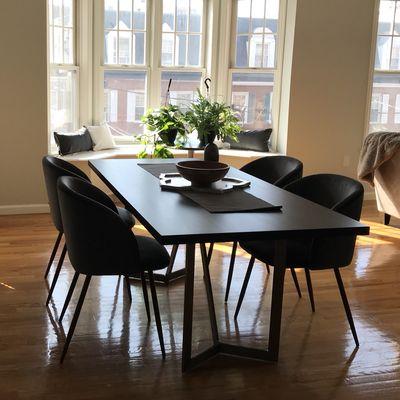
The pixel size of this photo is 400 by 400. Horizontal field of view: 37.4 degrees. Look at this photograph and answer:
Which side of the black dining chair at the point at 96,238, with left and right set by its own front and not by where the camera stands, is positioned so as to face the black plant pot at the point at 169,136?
left

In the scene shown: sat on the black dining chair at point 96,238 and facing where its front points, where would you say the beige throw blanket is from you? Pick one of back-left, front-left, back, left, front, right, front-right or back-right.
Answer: front-left

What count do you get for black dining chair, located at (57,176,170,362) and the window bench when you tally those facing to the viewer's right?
1

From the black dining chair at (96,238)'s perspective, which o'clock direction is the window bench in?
The window bench is roughly at 9 o'clock from the black dining chair.

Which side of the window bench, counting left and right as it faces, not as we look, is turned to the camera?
front

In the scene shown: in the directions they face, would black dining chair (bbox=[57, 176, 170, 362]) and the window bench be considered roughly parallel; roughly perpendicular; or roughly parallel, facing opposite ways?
roughly perpendicular

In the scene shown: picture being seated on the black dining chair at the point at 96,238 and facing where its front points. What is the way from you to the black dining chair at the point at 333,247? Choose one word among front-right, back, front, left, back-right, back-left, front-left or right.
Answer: front

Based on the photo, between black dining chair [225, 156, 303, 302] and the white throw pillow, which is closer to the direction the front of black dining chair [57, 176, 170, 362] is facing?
the black dining chair

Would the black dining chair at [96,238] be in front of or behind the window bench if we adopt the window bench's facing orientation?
in front

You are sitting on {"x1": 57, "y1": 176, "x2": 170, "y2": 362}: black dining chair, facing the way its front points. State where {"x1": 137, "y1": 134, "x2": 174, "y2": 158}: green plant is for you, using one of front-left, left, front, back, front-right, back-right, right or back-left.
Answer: left

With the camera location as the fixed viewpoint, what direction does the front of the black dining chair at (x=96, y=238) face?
facing to the right of the viewer

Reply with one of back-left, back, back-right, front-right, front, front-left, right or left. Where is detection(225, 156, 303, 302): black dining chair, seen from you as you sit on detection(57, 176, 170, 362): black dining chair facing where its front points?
front-left

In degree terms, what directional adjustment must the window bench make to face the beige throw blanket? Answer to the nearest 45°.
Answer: approximately 45° to its left
